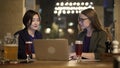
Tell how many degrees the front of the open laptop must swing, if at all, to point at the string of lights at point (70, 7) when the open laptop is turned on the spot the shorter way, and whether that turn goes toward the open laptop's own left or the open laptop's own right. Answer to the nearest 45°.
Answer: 0° — it already faces it

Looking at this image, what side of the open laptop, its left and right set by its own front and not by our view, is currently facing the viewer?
back
